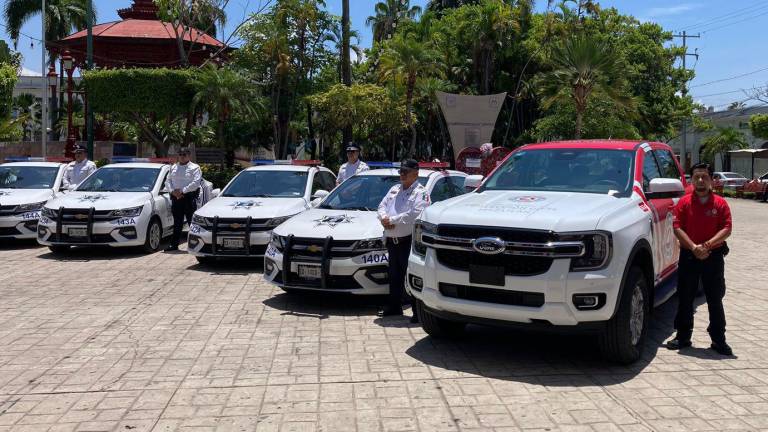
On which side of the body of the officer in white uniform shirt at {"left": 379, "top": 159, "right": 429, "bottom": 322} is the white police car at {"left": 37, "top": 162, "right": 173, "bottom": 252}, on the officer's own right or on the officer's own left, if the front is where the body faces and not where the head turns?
on the officer's own right

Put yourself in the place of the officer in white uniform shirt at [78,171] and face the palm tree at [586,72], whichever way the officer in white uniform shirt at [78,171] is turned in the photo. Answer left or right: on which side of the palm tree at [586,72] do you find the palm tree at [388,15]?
left

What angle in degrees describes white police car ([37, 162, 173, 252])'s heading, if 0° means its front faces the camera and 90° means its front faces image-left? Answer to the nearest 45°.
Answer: approximately 45°

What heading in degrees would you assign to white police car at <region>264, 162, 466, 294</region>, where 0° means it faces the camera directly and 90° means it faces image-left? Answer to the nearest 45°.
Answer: approximately 45°

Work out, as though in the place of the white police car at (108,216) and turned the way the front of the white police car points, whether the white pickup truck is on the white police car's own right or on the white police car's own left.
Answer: on the white police car's own left

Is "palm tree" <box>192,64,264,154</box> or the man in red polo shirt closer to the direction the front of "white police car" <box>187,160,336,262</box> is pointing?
the man in red polo shirt

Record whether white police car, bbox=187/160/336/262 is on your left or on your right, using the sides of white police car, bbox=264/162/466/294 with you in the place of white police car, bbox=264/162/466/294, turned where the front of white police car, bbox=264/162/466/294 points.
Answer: on your right

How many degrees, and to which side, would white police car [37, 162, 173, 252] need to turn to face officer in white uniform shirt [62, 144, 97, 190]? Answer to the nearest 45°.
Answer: approximately 135° to its right

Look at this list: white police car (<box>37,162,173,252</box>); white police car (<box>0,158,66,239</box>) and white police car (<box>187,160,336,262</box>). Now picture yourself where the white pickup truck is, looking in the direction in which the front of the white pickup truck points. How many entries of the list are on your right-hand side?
3
